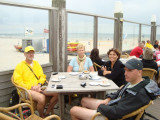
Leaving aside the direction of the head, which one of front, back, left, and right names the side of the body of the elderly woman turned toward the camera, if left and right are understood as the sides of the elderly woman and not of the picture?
front

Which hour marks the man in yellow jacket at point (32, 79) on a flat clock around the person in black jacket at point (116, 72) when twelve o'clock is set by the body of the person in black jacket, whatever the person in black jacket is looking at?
The man in yellow jacket is roughly at 1 o'clock from the person in black jacket.

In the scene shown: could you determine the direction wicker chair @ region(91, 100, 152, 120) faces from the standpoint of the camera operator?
facing to the left of the viewer

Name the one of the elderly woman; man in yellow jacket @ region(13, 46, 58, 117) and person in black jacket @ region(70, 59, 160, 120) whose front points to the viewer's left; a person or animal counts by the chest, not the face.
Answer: the person in black jacket

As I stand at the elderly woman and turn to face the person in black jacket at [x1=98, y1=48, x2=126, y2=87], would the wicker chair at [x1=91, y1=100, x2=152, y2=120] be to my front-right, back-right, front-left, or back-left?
front-right

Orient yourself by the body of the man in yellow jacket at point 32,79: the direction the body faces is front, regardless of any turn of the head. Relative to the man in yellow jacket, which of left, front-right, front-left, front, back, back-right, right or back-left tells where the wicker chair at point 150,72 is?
front-left

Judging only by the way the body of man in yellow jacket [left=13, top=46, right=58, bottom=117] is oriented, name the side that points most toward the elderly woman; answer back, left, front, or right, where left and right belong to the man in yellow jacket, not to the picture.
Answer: left

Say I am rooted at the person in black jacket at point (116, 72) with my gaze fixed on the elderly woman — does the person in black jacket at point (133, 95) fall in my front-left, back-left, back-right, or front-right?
back-left

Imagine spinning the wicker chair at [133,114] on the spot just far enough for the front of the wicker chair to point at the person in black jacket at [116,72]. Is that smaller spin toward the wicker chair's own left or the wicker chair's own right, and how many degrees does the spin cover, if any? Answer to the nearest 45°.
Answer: approximately 90° to the wicker chair's own right

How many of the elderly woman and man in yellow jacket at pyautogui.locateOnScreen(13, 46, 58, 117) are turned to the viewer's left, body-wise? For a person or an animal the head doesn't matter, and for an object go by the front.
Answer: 0

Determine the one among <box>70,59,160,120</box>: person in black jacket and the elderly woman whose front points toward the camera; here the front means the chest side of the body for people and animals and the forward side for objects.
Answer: the elderly woman

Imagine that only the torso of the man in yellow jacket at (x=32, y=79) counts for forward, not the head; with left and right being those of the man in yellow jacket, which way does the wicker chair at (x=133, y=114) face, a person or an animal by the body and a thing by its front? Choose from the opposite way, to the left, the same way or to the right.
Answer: the opposite way

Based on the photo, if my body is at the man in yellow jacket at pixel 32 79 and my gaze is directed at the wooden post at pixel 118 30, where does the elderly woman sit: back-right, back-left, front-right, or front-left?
front-right

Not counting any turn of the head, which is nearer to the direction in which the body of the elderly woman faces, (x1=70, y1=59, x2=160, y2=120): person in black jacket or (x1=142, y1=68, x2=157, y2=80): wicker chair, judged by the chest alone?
the person in black jacket

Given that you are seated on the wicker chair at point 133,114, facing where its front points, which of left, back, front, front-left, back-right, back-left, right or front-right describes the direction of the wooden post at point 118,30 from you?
right

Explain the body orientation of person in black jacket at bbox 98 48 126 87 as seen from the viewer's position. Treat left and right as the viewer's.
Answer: facing the viewer and to the left of the viewer

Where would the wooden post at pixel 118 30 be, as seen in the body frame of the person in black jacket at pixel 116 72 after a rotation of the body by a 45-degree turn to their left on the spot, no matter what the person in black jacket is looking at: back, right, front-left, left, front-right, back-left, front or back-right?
back

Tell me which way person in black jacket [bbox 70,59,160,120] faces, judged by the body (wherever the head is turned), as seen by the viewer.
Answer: to the viewer's left
